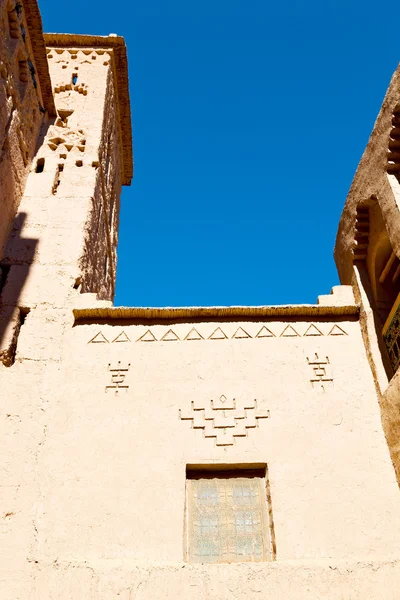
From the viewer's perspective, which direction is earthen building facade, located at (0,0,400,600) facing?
toward the camera
